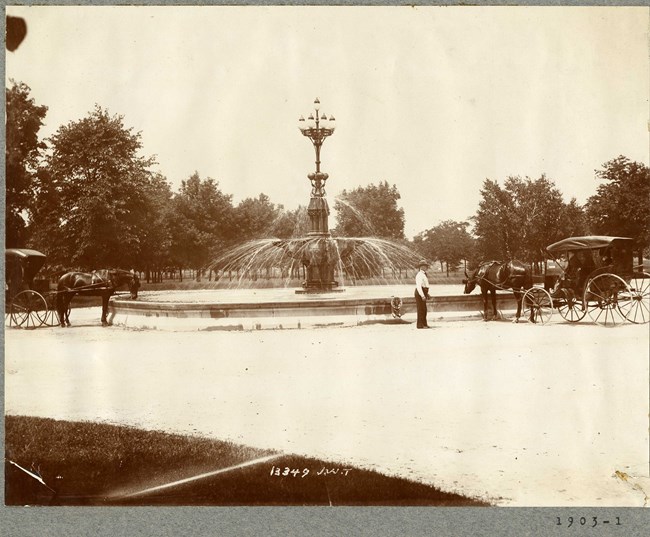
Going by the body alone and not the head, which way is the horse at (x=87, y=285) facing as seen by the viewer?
to the viewer's right

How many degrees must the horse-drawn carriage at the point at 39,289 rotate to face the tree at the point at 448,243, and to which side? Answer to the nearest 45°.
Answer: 0° — it already faces it

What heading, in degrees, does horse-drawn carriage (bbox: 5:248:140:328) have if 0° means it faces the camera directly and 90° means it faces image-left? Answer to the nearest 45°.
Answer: approximately 270°
